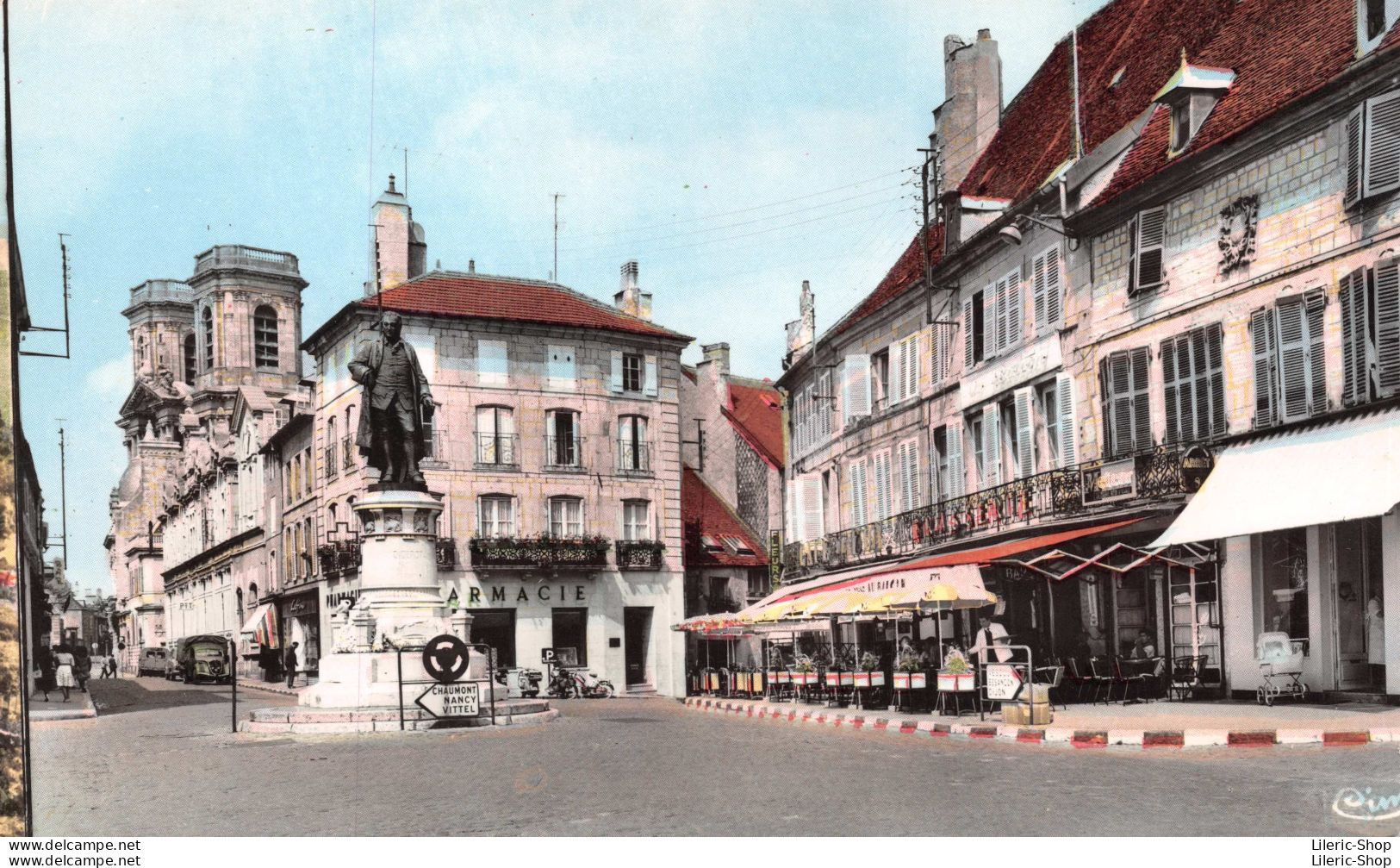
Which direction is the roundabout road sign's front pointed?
toward the camera

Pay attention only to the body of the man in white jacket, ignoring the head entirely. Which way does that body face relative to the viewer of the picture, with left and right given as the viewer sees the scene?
facing the viewer and to the left of the viewer

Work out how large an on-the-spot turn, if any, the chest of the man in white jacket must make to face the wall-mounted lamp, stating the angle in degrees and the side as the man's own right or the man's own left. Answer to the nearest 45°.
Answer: approximately 135° to the man's own right

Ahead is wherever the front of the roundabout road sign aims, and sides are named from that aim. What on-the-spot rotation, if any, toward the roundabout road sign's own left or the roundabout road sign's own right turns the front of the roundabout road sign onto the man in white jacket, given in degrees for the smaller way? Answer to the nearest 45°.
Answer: approximately 90° to the roundabout road sign's own left

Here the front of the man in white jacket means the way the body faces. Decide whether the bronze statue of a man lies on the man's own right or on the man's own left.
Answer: on the man's own right

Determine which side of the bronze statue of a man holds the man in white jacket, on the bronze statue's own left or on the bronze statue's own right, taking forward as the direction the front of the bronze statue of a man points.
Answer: on the bronze statue's own left

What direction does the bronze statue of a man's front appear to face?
toward the camera

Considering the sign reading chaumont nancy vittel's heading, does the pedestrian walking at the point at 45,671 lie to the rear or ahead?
to the rear

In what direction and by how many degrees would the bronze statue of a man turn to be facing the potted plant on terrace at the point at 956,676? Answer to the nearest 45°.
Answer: approximately 45° to its left

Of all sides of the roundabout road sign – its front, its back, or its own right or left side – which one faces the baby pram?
left

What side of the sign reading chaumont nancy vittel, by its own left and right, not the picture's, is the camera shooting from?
front

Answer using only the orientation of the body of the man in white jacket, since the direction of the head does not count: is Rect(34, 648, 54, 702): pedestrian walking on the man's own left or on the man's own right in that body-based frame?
on the man's own right

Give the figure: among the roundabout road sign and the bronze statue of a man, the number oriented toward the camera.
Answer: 2
